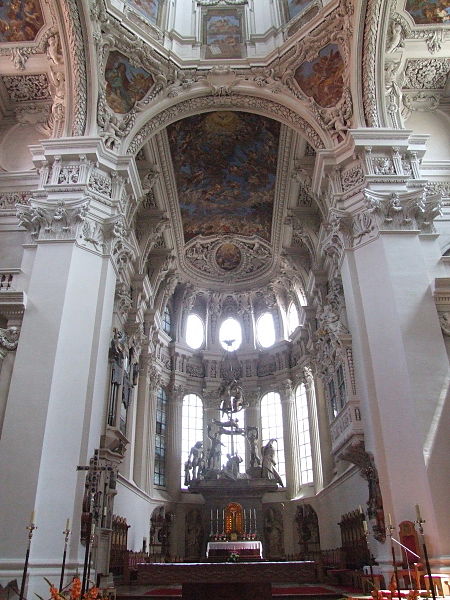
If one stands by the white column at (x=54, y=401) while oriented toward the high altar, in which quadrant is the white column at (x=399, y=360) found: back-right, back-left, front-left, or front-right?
front-right

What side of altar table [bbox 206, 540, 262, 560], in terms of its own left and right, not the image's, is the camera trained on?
front

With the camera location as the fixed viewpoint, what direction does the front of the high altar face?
facing the viewer

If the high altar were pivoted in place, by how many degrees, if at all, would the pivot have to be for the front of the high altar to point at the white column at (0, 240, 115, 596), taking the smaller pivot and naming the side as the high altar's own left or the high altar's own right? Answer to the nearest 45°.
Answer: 0° — it already faces it

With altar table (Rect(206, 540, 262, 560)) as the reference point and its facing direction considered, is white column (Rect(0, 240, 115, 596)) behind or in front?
in front

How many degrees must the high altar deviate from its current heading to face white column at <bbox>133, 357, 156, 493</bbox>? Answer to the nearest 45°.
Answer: approximately 45° to its right
